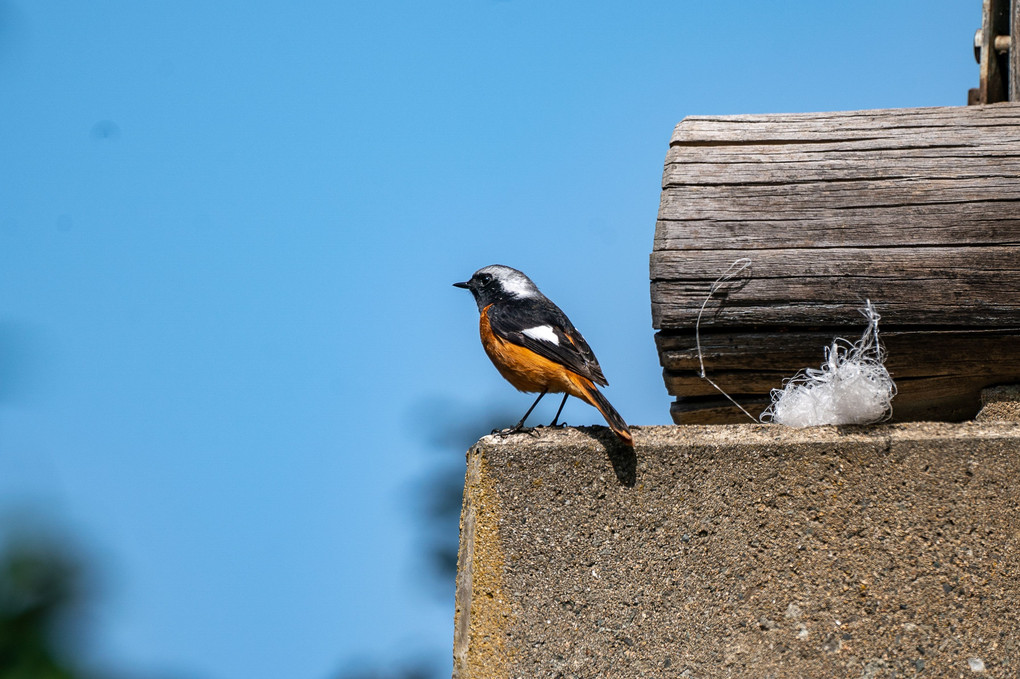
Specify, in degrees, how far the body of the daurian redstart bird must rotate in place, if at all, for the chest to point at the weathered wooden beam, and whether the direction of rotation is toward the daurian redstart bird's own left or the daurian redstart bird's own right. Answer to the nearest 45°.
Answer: approximately 180°

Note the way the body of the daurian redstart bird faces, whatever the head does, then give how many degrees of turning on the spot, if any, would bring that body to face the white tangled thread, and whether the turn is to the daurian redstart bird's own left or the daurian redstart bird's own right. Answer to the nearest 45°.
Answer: approximately 180°

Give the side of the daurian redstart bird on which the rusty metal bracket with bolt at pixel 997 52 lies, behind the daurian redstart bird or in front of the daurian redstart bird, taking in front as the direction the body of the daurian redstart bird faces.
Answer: behind

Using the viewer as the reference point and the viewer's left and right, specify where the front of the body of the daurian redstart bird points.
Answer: facing to the left of the viewer
